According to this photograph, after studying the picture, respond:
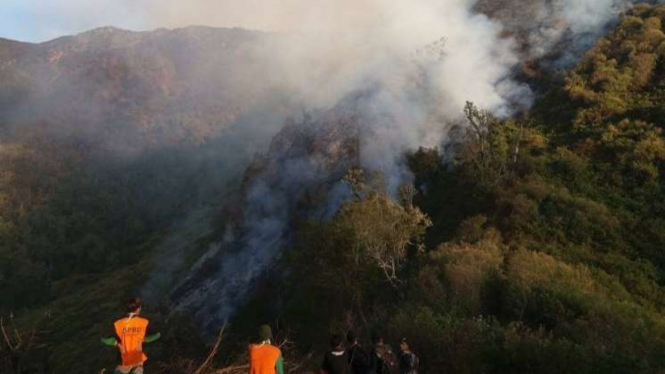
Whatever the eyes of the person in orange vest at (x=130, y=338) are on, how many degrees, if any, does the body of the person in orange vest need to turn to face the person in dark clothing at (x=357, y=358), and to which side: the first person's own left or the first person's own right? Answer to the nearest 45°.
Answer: approximately 90° to the first person's own right

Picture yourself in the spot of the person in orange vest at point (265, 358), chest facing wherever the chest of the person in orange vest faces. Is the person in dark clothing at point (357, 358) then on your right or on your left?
on your right

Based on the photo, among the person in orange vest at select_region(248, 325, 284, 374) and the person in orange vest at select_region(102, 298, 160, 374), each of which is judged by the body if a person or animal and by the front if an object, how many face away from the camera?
2

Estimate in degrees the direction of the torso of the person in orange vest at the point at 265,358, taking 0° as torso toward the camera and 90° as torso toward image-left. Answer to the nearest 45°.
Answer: approximately 180°

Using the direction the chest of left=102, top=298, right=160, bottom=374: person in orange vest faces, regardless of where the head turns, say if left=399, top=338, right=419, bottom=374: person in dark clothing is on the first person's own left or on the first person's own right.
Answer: on the first person's own right

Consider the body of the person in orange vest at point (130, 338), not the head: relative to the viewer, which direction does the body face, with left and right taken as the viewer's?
facing away from the viewer

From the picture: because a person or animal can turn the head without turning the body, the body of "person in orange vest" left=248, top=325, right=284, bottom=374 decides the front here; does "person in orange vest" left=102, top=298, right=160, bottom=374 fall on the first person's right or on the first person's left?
on the first person's left
